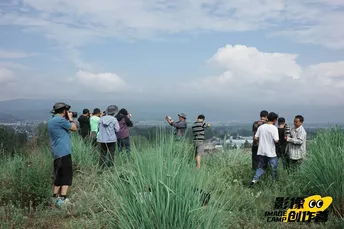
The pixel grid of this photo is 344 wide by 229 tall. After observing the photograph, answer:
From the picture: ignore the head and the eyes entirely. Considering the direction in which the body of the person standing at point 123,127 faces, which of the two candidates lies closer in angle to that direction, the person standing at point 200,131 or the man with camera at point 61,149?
the person standing

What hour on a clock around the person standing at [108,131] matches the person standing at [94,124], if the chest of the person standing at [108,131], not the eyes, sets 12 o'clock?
the person standing at [94,124] is roughly at 10 o'clock from the person standing at [108,131].

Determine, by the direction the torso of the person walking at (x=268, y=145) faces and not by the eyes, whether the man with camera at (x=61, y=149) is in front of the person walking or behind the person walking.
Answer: behind

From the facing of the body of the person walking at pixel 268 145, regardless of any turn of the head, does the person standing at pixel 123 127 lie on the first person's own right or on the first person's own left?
on the first person's own left

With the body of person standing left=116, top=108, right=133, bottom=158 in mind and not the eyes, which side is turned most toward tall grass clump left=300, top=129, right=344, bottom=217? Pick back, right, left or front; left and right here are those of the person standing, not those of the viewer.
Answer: right

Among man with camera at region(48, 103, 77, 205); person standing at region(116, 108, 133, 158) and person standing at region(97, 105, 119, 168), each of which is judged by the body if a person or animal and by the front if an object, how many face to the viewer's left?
0

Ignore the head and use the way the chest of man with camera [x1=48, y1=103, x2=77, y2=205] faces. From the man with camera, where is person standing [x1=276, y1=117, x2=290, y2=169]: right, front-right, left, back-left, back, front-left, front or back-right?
front-right

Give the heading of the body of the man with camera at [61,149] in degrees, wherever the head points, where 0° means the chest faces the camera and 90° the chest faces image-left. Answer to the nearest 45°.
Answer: approximately 225°

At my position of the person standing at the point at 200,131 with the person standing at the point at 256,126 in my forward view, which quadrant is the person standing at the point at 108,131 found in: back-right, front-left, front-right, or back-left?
back-right

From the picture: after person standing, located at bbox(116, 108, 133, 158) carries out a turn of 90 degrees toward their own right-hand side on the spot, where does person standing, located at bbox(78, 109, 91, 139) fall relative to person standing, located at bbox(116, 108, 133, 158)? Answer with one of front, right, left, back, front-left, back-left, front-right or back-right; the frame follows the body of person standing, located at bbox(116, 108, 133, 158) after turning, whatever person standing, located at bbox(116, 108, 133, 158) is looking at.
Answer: back

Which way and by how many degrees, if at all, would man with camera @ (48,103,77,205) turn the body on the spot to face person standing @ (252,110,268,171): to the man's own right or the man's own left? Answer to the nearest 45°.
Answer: approximately 45° to the man's own right
